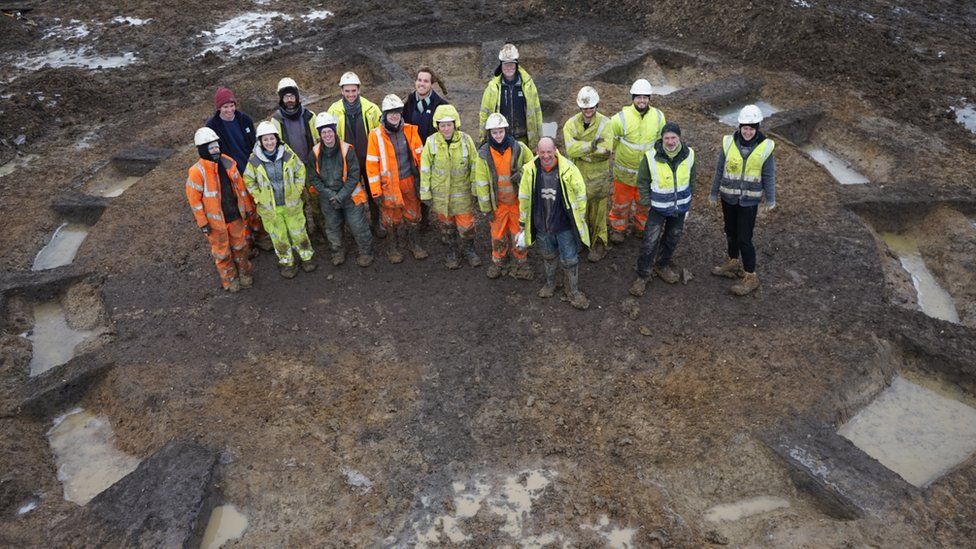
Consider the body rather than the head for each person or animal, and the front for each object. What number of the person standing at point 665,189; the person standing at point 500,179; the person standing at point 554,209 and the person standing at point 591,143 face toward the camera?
4

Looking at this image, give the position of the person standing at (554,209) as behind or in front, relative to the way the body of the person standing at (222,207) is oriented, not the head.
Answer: in front

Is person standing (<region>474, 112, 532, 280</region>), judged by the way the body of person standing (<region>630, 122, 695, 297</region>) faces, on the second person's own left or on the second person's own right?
on the second person's own right

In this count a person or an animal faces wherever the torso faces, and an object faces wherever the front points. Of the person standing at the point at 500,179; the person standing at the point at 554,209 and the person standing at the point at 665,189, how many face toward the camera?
3

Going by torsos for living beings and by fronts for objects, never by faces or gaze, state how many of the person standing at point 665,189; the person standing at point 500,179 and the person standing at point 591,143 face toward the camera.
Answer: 3

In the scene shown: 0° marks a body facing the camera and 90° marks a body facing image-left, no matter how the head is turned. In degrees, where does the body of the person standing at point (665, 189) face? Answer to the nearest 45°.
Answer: approximately 0°

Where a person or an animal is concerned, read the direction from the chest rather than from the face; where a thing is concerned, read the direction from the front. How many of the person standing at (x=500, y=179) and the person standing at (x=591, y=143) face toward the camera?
2

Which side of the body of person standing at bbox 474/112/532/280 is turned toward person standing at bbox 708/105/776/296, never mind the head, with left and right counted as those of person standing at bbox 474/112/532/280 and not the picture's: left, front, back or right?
left

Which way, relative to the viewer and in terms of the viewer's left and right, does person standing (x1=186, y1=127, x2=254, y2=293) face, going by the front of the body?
facing the viewer and to the right of the viewer

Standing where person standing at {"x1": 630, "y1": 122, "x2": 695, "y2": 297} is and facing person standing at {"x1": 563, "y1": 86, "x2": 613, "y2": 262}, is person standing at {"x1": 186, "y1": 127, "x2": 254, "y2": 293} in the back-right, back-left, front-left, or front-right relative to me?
front-left

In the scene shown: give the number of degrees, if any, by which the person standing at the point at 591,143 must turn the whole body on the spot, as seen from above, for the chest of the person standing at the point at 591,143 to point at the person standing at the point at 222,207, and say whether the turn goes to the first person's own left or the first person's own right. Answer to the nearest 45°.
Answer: approximately 90° to the first person's own right

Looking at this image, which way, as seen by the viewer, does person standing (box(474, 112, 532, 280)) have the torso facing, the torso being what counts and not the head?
toward the camera

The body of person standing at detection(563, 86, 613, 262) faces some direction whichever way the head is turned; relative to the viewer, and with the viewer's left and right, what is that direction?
facing the viewer
